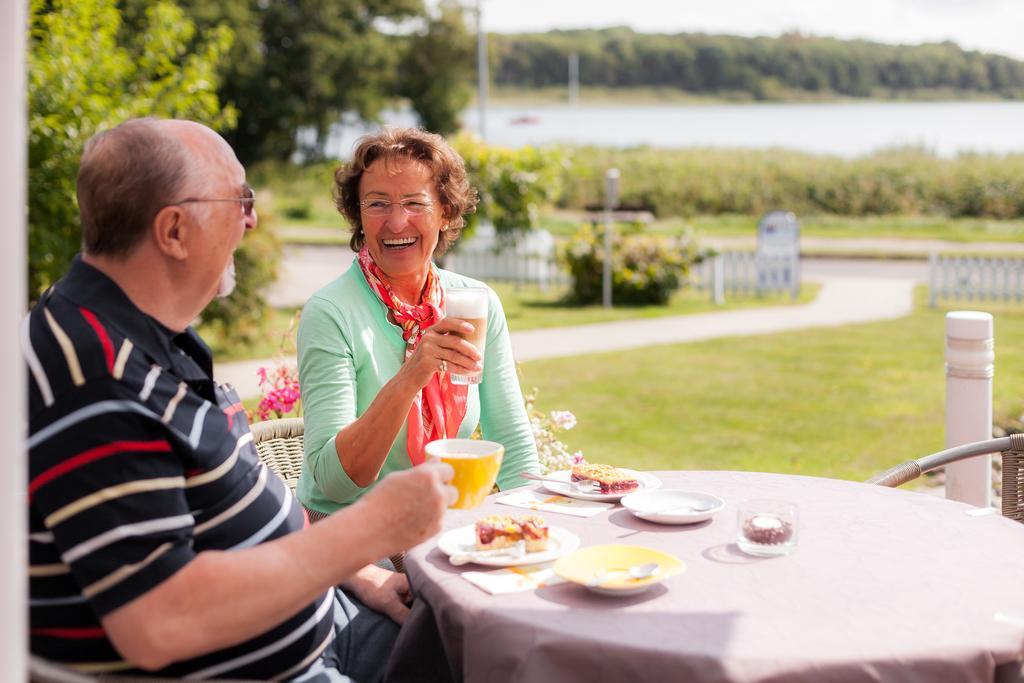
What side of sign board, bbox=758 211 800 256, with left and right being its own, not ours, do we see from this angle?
front

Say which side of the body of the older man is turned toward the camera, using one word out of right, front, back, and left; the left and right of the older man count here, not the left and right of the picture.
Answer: right

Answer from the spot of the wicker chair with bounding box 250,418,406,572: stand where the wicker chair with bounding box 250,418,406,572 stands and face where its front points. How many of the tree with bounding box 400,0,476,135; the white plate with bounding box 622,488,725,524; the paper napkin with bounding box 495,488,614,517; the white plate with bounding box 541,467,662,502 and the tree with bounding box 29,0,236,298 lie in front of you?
3

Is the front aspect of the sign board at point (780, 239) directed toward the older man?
yes

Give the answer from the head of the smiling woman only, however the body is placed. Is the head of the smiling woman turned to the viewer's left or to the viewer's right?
to the viewer's left

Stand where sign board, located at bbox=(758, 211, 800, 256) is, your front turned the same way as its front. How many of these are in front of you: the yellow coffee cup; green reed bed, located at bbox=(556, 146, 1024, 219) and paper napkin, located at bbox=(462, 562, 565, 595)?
2

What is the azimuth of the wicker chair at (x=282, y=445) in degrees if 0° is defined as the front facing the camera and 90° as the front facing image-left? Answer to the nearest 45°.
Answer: approximately 315°

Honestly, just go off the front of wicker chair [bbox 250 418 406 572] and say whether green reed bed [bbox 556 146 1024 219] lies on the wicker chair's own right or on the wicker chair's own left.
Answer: on the wicker chair's own left

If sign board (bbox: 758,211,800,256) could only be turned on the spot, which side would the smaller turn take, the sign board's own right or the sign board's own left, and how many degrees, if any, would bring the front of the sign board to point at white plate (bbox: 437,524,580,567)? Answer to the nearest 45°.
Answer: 0° — it already faces it

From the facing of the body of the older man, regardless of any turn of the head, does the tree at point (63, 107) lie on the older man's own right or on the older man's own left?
on the older man's own left

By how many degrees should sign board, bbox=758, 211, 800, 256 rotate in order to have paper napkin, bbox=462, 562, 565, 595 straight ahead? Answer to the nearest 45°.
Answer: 0° — it already faces it

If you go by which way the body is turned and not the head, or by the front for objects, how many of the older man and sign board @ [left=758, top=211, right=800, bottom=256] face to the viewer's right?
1

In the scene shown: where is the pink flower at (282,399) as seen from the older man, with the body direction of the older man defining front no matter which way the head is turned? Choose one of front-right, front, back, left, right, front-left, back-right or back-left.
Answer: left

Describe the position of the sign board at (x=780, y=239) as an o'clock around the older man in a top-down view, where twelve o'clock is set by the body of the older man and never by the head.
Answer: The sign board is roughly at 10 o'clock from the older man.

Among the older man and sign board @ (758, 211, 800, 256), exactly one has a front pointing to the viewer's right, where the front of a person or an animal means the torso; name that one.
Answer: the older man
